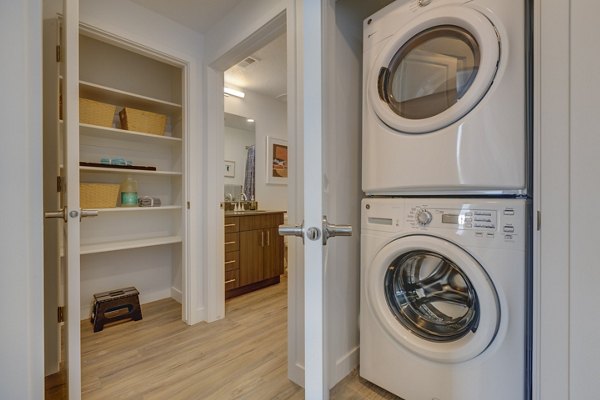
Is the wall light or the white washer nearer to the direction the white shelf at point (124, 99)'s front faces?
the white washer

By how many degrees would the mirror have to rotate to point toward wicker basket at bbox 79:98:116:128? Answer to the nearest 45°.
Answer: approximately 90° to its right

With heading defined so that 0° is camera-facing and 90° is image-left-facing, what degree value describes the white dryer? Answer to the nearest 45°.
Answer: approximately 45°

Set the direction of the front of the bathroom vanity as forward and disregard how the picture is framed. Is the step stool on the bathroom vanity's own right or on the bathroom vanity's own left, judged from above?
on the bathroom vanity's own right

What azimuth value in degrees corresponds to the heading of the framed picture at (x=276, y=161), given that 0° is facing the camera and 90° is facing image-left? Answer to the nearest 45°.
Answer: approximately 315°

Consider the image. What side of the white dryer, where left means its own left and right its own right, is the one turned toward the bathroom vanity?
right

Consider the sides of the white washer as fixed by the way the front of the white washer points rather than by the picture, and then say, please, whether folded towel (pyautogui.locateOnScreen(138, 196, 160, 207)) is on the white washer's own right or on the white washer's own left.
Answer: on the white washer's own right

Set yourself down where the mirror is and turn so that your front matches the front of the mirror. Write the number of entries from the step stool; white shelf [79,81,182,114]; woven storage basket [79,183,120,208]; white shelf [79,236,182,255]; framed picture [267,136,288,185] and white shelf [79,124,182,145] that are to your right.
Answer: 5

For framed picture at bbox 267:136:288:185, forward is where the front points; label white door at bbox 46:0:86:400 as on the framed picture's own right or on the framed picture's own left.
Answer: on the framed picture's own right

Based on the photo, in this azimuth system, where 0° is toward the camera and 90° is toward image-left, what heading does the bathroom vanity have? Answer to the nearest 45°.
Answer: approximately 315°

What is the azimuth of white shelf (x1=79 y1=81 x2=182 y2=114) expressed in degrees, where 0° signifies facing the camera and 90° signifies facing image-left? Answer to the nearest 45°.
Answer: approximately 315°

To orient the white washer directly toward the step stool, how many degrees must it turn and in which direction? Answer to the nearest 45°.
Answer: approximately 45° to its right
